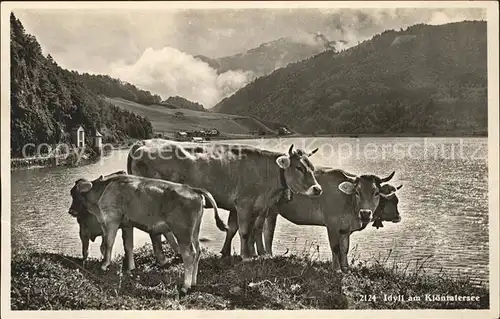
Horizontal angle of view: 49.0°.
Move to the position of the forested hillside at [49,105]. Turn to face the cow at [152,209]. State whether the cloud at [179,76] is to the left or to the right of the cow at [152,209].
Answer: left

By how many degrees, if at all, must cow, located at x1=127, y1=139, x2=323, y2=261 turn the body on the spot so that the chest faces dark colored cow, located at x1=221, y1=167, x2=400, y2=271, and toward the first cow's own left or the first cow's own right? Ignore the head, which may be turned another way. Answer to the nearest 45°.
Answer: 0° — it already faces it

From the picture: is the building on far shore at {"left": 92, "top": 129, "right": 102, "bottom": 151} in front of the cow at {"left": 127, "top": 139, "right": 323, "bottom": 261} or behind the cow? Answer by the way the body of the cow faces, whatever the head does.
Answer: behind

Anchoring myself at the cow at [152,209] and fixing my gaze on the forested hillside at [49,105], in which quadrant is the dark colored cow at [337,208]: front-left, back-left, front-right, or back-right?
back-right

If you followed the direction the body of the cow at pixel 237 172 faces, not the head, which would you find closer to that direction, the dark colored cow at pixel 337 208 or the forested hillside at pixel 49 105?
the dark colored cow

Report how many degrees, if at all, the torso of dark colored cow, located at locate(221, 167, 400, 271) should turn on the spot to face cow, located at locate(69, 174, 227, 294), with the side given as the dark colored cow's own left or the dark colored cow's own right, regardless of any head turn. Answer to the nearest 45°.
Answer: approximately 135° to the dark colored cow's own right

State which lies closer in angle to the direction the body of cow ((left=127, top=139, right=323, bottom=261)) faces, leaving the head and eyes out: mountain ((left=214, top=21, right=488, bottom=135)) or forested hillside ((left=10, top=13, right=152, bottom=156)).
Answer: the mountain

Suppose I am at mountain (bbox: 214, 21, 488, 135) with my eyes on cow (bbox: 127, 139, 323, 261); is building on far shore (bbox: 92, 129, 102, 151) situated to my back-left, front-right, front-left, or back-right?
front-right

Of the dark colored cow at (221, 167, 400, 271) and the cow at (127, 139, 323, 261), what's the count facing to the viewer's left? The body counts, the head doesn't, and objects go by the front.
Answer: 0

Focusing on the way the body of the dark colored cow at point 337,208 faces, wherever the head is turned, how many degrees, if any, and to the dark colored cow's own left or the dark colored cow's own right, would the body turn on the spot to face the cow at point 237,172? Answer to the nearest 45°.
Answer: approximately 135° to the dark colored cow's own right

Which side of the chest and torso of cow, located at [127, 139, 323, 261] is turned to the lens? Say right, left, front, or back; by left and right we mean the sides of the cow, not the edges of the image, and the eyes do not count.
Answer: right
